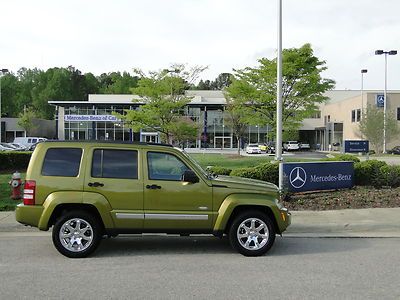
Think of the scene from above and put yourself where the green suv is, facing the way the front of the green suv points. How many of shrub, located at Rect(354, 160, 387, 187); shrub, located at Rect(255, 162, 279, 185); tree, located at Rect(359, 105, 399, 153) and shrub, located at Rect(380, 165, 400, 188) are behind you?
0

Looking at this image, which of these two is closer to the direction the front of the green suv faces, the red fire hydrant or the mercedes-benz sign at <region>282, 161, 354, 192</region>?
the mercedes-benz sign

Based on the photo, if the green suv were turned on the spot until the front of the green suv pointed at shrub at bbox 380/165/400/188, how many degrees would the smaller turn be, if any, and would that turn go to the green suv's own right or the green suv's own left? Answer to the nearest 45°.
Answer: approximately 45° to the green suv's own left

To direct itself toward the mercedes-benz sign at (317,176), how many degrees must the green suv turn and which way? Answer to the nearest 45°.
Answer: approximately 45° to its left

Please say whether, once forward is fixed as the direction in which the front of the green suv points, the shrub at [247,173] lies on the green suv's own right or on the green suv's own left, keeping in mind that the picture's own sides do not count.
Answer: on the green suv's own left

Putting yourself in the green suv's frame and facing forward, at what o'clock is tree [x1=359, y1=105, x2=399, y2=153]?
The tree is roughly at 10 o'clock from the green suv.

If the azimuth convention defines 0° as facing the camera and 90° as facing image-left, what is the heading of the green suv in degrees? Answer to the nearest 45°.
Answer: approximately 270°

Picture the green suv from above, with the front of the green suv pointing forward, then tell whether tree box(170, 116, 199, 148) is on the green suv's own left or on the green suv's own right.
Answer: on the green suv's own left

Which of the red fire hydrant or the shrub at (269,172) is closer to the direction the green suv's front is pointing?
the shrub

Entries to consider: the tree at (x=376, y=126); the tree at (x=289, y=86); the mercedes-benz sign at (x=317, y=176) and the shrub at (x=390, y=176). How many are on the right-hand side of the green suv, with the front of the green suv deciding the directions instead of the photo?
0

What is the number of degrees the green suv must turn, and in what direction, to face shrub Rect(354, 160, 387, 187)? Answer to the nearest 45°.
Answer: approximately 45° to its left

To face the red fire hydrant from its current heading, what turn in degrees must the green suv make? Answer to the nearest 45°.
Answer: approximately 135° to its left

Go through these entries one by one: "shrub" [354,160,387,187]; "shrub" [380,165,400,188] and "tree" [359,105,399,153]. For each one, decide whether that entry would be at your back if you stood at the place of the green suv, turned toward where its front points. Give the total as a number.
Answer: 0
